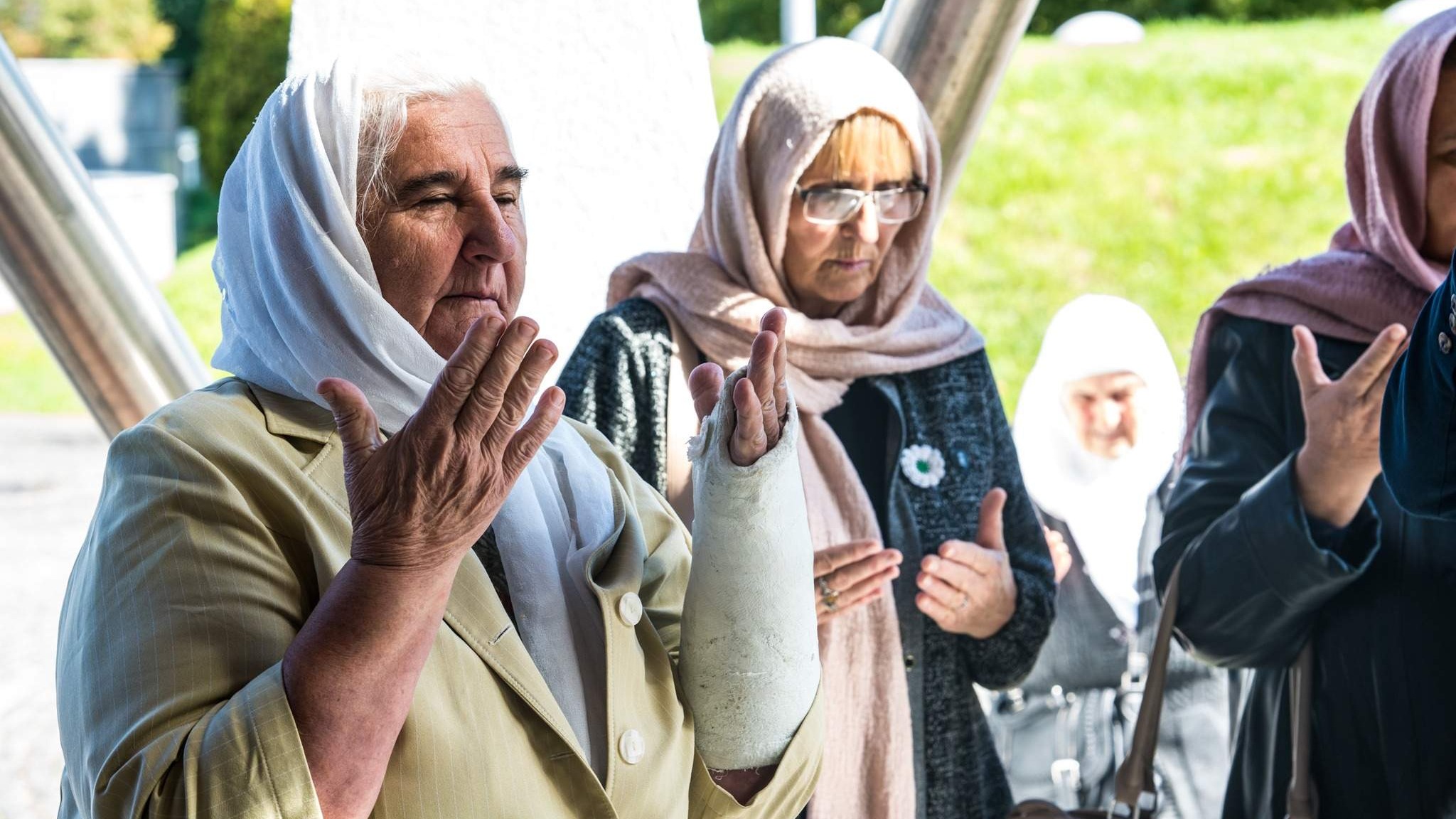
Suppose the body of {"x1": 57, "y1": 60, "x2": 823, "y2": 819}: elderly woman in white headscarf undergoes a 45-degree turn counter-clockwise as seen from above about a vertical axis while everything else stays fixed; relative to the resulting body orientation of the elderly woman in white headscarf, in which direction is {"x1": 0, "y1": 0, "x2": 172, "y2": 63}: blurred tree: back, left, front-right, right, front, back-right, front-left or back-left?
left

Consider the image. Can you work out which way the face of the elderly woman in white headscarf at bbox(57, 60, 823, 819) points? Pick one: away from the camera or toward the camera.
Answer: toward the camera

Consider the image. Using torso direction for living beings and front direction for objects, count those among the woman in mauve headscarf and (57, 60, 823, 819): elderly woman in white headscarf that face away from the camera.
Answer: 0

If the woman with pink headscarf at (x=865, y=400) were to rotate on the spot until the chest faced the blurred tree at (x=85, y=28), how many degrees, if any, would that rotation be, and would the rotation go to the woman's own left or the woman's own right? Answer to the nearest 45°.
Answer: approximately 180°

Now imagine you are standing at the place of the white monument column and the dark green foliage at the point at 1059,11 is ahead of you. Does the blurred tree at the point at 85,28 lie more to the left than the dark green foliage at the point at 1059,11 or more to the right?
left

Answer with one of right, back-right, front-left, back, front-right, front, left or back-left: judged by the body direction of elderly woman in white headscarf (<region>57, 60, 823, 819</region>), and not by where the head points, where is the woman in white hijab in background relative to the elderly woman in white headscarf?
left

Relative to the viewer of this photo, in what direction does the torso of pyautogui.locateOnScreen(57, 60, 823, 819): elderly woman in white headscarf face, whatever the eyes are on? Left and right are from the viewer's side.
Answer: facing the viewer and to the right of the viewer

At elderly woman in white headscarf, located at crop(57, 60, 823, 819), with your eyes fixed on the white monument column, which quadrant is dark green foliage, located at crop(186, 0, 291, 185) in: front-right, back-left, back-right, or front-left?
front-left

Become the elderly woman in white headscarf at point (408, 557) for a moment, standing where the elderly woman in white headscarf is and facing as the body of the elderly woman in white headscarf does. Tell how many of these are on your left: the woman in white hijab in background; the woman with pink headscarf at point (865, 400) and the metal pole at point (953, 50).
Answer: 3

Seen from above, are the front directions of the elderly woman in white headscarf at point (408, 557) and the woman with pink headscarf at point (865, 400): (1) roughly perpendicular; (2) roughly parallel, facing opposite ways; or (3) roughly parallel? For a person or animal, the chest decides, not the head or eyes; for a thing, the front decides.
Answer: roughly parallel

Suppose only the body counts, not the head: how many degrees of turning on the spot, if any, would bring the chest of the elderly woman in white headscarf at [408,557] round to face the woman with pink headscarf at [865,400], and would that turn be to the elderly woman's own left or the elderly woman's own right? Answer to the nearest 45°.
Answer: approximately 90° to the elderly woman's own left

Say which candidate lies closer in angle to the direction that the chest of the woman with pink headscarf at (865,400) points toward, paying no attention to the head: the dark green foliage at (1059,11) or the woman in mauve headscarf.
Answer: the woman in mauve headscarf

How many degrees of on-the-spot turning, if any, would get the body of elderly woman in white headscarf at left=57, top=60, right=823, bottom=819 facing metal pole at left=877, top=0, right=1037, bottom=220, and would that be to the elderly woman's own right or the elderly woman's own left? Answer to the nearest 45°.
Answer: approximately 90° to the elderly woman's own left
